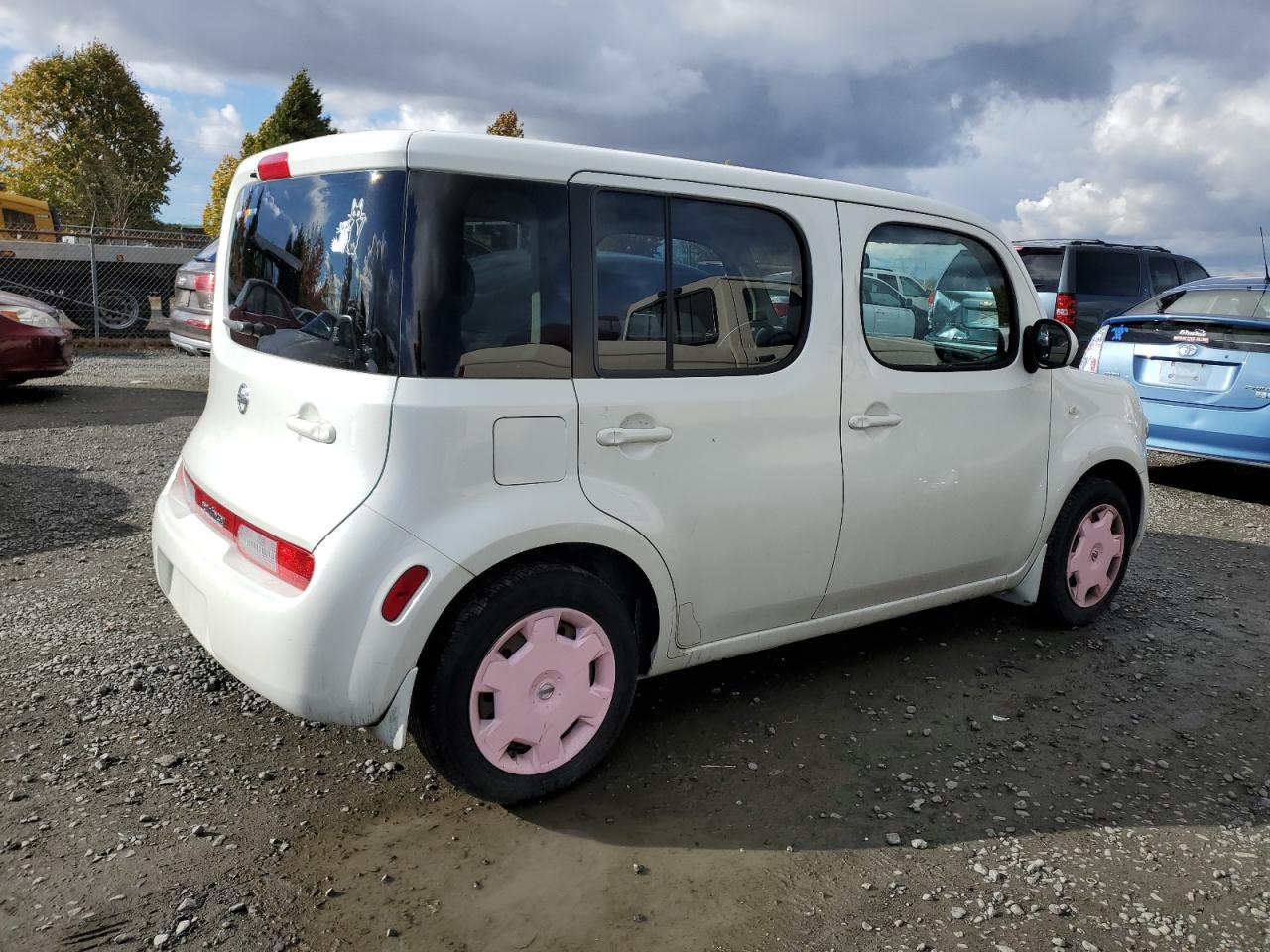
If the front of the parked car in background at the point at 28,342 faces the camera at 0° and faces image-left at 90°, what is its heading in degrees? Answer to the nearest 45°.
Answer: approximately 315°

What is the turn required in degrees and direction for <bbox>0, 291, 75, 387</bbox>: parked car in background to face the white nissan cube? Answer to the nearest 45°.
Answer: approximately 45° to its right

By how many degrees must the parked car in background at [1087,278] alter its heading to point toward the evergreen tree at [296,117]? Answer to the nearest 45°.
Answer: approximately 90° to its left

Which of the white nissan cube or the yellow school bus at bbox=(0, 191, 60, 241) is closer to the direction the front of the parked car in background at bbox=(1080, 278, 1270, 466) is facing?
the yellow school bus

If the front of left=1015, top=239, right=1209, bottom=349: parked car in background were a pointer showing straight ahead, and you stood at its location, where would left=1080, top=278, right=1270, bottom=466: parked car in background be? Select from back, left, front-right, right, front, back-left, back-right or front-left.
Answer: back-right

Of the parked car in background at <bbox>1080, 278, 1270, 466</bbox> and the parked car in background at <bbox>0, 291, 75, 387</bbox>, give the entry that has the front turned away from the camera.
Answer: the parked car in background at <bbox>1080, 278, 1270, 466</bbox>

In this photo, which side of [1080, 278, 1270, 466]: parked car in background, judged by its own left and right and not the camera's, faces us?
back

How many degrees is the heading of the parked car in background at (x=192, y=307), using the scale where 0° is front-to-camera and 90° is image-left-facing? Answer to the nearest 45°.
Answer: approximately 225°

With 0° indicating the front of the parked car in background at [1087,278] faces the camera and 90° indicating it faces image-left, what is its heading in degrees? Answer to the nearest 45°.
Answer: approximately 225°

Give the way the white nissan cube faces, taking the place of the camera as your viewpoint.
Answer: facing away from the viewer and to the right of the viewer

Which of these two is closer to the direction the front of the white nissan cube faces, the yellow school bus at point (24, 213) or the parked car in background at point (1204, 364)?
the parked car in background

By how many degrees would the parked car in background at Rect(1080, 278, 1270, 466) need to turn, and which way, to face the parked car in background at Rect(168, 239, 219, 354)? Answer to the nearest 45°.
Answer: approximately 90° to its left

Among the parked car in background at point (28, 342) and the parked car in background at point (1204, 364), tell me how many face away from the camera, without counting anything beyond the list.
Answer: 1

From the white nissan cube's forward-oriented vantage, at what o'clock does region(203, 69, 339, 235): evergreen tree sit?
The evergreen tree is roughly at 10 o'clock from the white nissan cube.

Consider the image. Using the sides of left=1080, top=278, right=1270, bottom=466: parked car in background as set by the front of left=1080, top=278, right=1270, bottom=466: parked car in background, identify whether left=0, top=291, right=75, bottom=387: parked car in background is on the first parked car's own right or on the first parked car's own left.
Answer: on the first parked car's own left
